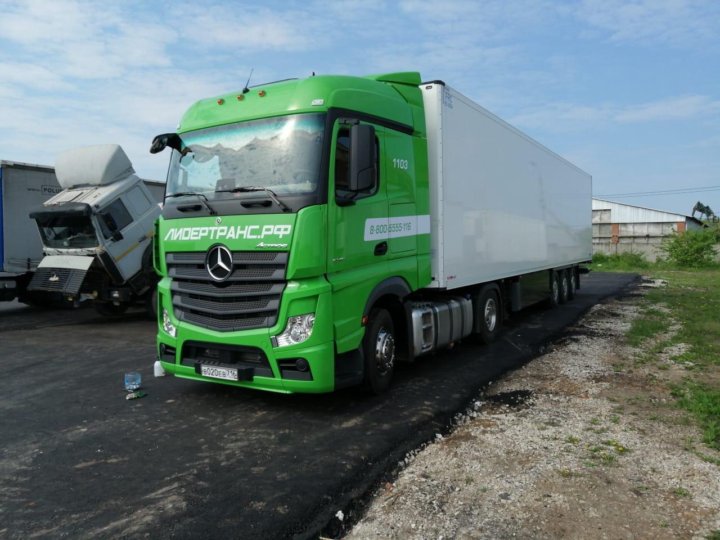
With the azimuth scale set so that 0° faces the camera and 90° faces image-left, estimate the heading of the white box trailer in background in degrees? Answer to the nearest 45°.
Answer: approximately 45°

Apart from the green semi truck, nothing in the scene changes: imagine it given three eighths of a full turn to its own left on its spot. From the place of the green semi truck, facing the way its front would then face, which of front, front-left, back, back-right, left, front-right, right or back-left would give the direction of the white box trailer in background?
back-left

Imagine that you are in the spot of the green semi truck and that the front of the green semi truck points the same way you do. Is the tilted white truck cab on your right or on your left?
on your right

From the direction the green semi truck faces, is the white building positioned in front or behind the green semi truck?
behind

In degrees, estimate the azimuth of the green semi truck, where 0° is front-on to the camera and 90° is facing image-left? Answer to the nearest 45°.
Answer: approximately 45°
